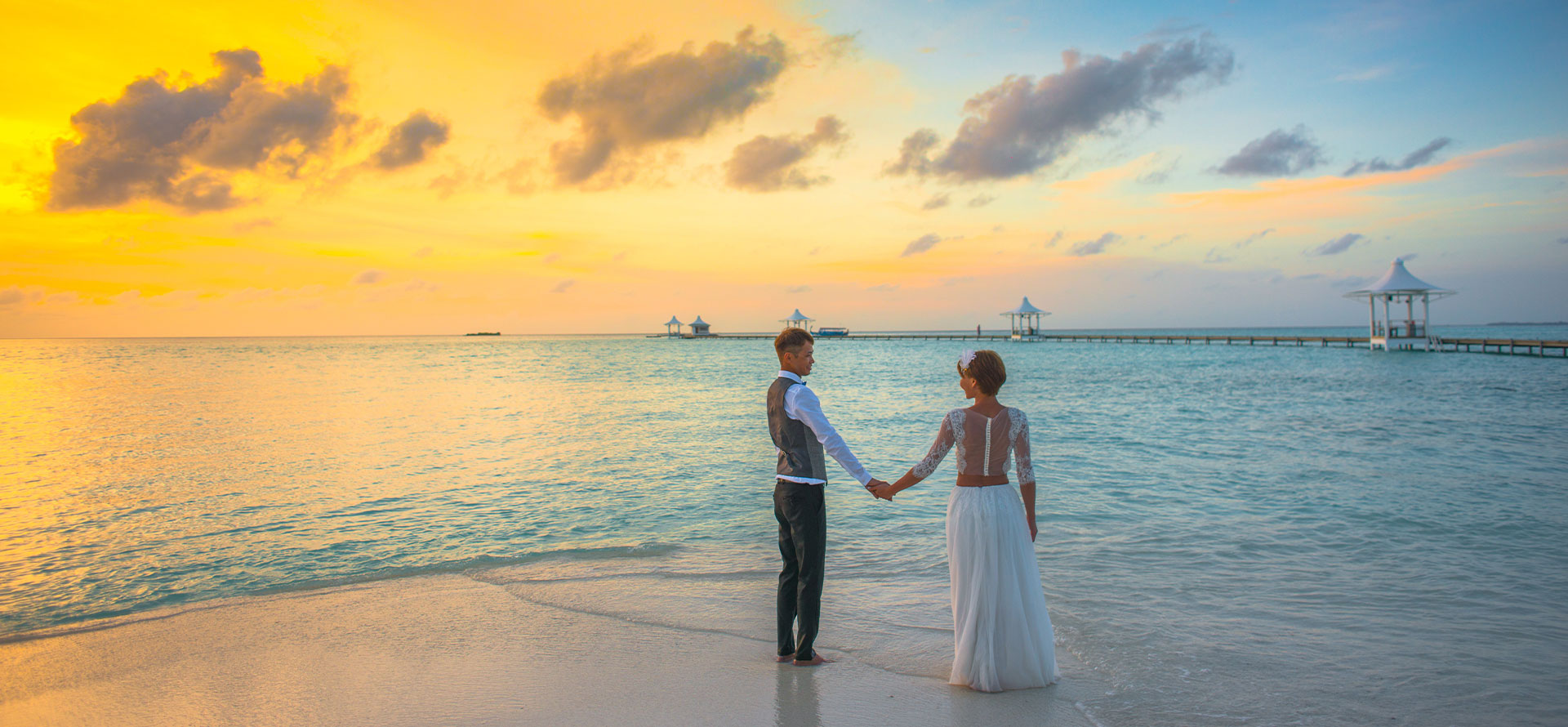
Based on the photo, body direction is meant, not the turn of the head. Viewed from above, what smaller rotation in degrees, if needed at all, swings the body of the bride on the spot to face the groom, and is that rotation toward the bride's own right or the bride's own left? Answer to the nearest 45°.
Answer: approximately 90° to the bride's own left

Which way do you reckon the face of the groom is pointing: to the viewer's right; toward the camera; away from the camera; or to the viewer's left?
to the viewer's right

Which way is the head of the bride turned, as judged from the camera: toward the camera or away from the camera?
away from the camera

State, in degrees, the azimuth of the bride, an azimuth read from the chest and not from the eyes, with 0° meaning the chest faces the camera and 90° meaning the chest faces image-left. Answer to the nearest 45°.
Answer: approximately 180°
